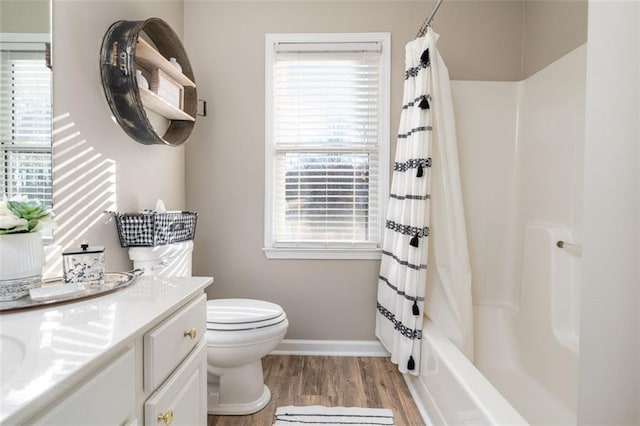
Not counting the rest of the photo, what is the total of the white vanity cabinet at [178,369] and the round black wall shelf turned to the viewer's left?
0

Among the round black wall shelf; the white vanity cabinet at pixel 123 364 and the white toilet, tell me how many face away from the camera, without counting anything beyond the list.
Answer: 0

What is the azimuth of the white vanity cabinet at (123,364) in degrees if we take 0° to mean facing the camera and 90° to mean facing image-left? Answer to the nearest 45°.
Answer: approximately 315°

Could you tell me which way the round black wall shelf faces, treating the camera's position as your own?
facing the viewer and to the right of the viewer

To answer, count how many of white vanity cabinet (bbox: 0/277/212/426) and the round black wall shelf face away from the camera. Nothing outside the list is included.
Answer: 0
